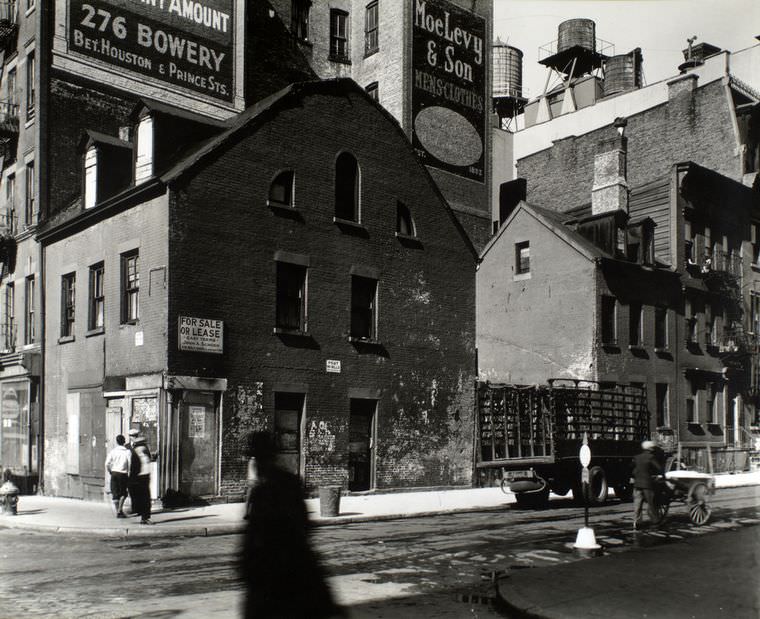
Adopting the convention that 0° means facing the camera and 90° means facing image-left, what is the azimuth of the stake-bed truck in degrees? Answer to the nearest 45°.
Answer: approximately 225°

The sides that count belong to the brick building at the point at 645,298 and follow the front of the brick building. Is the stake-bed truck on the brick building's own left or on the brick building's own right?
on the brick building's own right

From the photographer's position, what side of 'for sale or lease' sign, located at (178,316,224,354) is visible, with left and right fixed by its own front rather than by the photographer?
front

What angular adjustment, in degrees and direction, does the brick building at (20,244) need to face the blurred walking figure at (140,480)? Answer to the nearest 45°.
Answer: approximately 90° to its left

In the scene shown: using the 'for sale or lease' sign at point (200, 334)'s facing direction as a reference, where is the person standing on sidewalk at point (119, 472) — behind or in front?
in front

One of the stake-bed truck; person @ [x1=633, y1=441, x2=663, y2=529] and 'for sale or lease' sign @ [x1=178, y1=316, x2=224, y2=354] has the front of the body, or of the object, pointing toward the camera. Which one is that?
the 'for sale or lease' sign

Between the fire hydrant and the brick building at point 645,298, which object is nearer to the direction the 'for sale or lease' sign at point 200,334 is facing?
the fire hydrant
